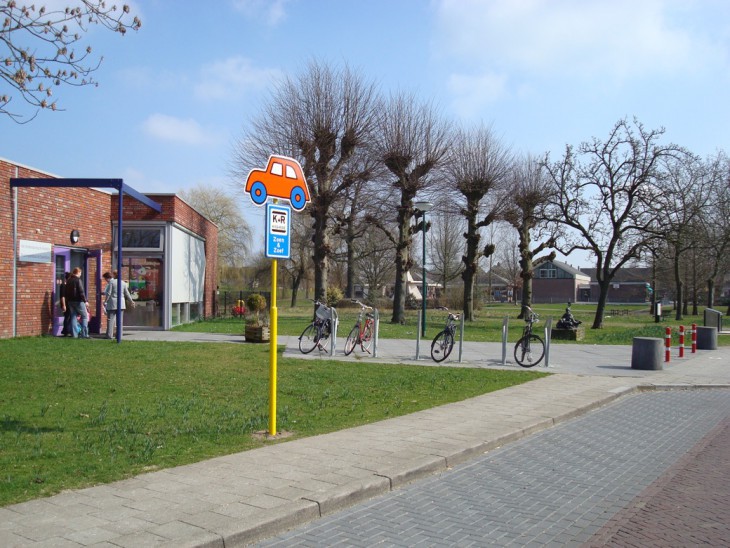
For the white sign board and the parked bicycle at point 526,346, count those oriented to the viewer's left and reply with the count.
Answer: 0

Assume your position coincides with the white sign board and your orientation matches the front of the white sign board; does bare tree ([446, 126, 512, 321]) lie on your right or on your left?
on your left

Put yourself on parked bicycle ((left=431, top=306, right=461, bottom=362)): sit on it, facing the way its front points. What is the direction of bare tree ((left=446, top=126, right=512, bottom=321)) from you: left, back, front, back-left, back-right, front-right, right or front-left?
back-right

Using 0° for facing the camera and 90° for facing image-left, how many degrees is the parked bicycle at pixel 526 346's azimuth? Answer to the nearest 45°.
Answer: approximately 0°

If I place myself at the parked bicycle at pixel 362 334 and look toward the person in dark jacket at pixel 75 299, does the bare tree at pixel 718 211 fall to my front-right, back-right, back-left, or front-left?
back-right
